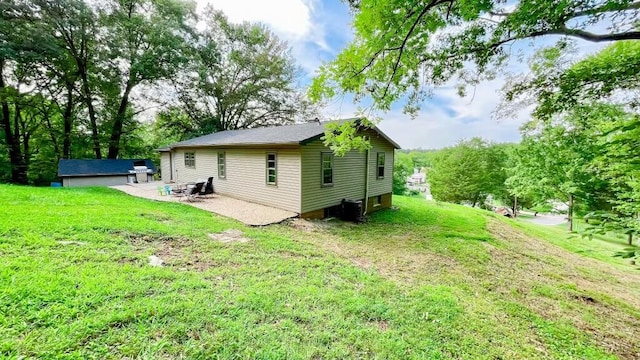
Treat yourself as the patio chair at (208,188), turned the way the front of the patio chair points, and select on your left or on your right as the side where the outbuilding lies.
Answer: on your right

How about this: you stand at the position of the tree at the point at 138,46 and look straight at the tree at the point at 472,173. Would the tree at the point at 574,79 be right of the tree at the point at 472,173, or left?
right

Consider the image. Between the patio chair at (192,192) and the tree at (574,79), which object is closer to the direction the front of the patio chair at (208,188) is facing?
the patio chair

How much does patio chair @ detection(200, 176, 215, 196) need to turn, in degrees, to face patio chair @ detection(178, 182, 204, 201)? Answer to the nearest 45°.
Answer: approximately 45° to its left

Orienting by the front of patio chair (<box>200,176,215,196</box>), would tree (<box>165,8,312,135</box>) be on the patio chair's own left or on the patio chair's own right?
on the patio chair's own right

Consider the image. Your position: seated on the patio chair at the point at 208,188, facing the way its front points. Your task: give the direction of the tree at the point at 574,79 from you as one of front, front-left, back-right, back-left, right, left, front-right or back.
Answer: back-left

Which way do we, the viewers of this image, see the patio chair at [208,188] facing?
facing to the left of the viewer

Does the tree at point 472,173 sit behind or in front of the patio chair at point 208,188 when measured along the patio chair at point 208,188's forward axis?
behind
